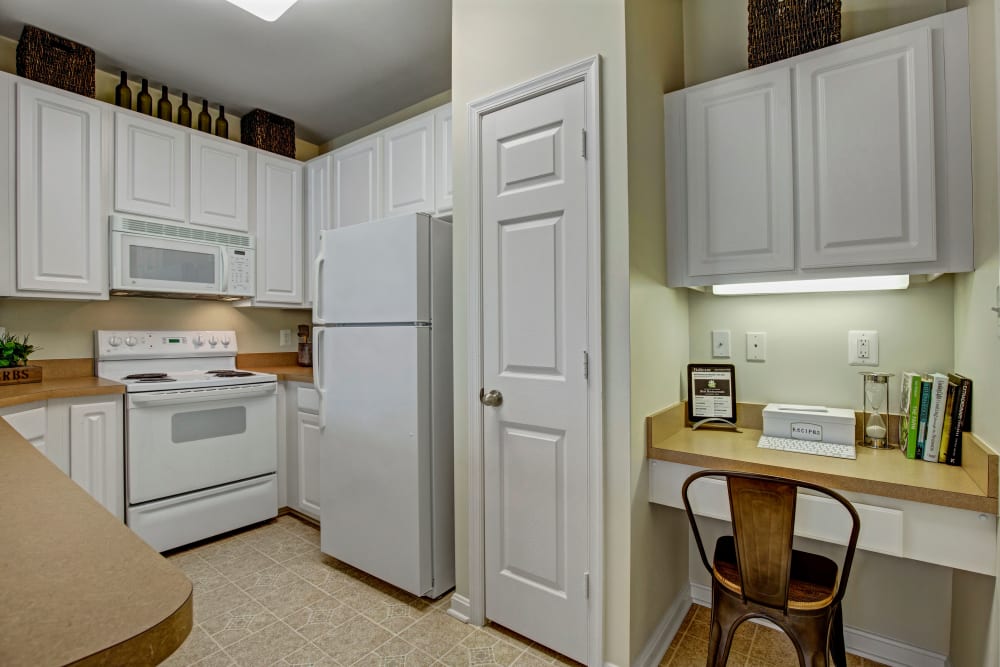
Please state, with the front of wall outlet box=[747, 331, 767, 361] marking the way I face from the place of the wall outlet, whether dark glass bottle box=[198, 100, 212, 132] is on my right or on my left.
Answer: on my right

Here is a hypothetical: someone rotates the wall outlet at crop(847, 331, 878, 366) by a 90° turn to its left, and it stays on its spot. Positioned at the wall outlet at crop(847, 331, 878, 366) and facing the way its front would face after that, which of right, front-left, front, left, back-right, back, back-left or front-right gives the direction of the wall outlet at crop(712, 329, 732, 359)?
back

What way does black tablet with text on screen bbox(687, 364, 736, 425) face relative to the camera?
toward the camera

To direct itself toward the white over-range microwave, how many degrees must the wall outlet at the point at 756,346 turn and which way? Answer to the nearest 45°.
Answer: approximately 90° to its right

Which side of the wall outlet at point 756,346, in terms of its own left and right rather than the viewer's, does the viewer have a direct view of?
front

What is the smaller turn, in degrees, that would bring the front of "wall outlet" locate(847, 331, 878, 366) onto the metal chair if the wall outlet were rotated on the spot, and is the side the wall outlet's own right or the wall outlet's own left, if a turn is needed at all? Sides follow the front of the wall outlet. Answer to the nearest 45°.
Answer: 0° — it already faces it

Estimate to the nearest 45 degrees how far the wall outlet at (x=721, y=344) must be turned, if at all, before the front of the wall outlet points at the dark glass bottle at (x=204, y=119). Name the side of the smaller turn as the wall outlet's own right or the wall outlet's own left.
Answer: approximately 90° to the wall outlet's own right

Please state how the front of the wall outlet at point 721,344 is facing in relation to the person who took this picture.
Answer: facing the viewer

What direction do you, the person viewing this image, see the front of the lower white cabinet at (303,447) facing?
facing the viewer and to the left of the viewer

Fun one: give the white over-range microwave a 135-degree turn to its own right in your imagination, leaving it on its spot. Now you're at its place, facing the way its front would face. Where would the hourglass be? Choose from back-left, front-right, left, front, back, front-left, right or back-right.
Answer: back-left

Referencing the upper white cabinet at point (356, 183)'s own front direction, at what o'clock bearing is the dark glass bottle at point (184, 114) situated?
The dark glass bottle is roughly at 2 o'clock from the upper white cabinet.
